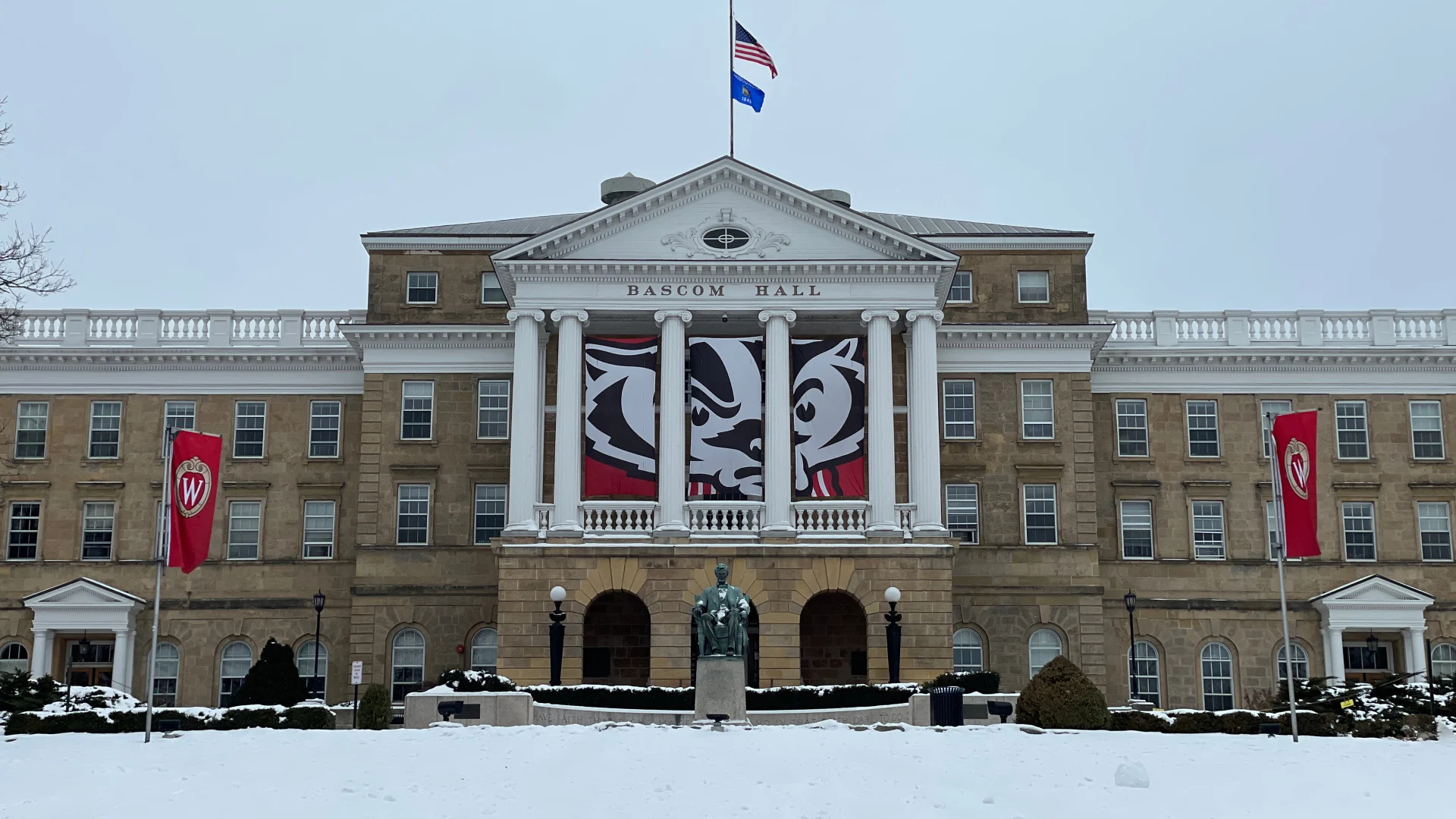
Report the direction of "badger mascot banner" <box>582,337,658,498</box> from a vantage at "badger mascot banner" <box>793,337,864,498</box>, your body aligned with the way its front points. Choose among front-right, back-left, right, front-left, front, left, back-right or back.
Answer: right

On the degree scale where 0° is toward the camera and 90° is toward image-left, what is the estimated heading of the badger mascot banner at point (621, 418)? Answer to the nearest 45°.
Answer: approximately 0°

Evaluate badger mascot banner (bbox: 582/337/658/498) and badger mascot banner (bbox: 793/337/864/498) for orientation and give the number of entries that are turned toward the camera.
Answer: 2

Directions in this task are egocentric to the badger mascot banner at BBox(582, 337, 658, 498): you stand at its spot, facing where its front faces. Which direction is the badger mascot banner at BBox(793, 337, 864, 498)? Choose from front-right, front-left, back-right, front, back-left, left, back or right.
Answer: left

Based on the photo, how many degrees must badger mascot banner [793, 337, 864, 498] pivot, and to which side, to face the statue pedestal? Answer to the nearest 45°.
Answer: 0° — it already faces it

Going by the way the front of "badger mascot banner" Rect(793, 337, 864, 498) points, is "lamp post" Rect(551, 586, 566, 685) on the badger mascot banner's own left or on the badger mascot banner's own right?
on the badger mascot banner's own right

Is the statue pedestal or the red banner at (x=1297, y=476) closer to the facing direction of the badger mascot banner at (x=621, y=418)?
the statue pedestal

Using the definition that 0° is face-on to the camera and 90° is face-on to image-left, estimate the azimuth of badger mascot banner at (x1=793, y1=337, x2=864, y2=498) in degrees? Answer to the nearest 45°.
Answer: approximately 0°

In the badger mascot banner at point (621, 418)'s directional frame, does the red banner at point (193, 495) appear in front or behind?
in front

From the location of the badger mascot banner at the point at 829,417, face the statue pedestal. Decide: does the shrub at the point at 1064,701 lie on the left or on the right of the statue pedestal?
left

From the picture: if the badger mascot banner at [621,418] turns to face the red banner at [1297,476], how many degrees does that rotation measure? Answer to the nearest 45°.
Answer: approximately 45° to its left
